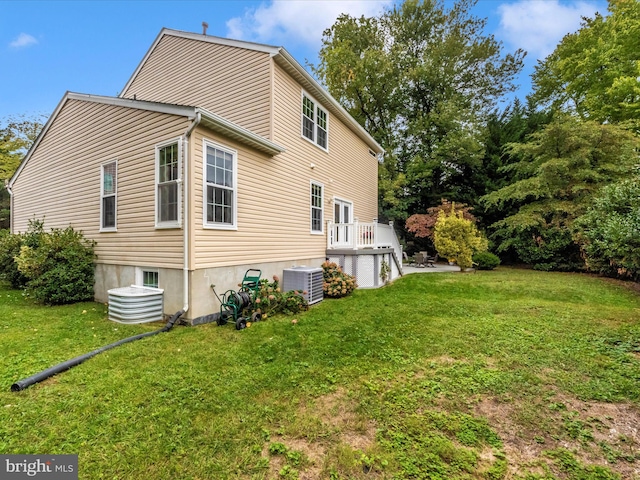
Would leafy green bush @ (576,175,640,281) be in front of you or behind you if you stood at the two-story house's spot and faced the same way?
behind

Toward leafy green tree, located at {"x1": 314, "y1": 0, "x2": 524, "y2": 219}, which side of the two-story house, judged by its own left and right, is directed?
right

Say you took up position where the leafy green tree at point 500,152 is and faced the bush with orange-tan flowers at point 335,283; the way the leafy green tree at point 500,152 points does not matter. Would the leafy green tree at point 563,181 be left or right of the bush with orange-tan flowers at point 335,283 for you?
left

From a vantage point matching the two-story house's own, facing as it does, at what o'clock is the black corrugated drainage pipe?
The black corrugated drainage pipe is roughly at 8 o'clock from the two-story house.

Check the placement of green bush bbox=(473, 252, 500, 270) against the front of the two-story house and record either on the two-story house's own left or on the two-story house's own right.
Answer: on the two-story house's own right

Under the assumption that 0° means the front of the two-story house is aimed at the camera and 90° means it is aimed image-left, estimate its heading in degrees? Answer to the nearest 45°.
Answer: approximately 135°

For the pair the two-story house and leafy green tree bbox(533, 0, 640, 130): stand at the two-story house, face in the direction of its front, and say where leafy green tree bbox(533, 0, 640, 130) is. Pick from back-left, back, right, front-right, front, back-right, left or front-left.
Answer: back-right

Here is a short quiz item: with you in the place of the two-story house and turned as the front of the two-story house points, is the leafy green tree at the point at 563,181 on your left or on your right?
on your right
